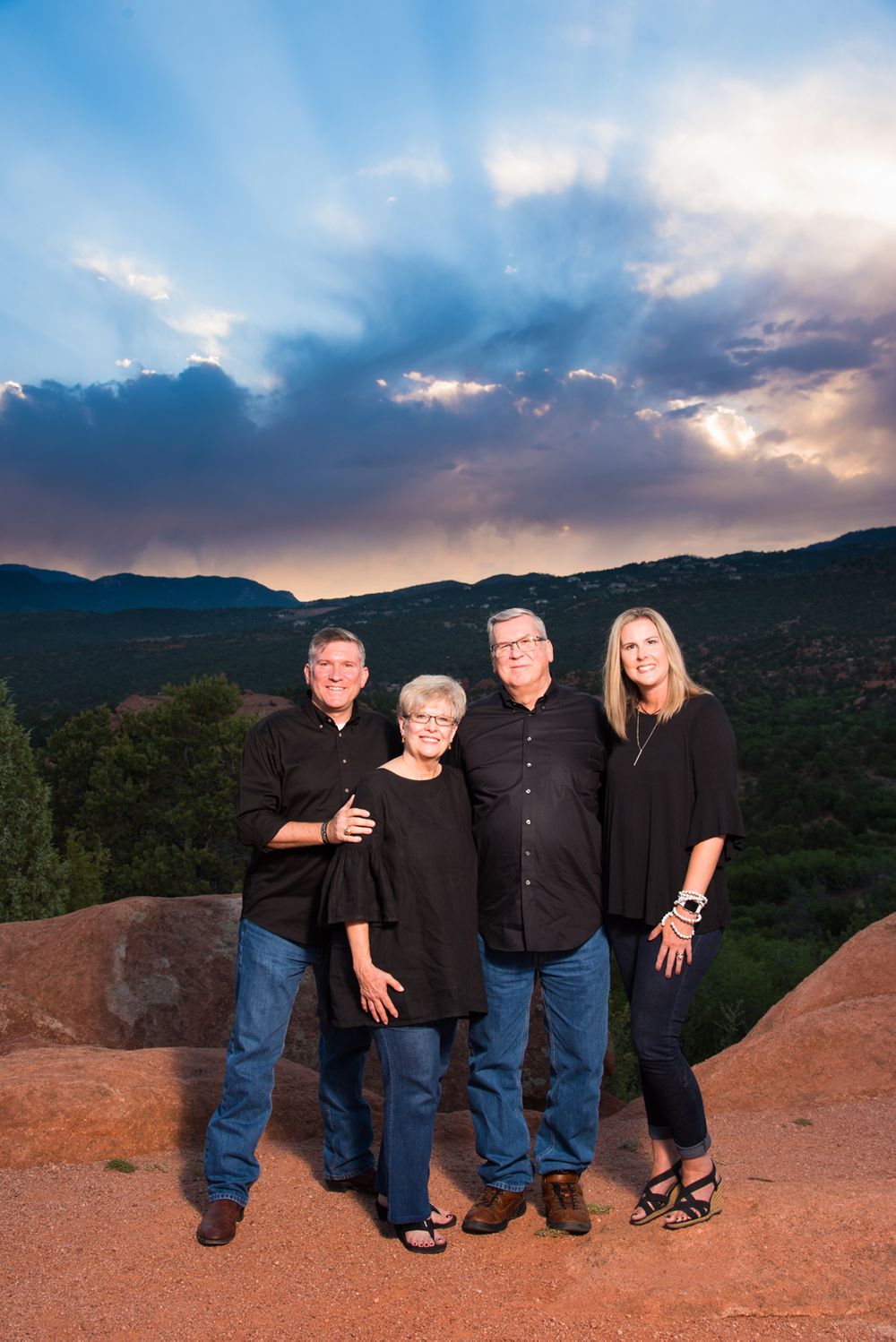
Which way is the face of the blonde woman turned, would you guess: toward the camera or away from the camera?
toward the camera

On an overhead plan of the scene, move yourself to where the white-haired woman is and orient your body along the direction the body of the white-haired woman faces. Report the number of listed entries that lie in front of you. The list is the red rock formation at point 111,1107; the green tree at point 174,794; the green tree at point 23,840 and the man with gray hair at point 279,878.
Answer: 0

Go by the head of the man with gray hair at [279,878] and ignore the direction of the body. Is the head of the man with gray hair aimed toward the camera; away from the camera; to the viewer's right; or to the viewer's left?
toward the camera

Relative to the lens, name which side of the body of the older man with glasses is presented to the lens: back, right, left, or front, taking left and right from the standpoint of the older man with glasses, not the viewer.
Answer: front

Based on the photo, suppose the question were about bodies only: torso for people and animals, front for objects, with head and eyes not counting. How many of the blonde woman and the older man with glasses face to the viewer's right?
0

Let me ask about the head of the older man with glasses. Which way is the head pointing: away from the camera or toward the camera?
toward the camera

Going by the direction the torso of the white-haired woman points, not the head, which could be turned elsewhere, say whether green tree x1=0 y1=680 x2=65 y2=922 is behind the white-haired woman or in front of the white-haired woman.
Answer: behind

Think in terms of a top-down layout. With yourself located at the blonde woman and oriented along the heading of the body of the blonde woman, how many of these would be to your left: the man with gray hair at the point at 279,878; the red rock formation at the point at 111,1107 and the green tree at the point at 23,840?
0

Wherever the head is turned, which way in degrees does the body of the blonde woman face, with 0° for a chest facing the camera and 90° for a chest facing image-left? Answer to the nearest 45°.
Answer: approximately 45°

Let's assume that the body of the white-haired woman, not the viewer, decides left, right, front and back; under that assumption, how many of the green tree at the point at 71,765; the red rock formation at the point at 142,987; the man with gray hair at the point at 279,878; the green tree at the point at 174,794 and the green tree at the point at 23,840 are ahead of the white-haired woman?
0

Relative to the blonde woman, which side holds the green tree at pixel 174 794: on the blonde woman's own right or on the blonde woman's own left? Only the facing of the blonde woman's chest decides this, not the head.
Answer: on the blonde woman's own right

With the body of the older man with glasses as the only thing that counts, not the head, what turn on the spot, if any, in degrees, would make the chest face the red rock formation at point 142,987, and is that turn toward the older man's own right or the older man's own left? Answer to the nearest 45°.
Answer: approximately 135° to the older man's own right

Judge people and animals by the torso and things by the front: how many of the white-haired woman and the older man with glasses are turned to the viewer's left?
0

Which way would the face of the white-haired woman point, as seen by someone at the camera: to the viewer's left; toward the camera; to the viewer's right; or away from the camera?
toward the camera

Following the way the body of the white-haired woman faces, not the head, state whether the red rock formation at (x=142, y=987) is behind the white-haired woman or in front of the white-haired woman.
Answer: behind

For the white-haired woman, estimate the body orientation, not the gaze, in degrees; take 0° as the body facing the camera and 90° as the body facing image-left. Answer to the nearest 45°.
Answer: approximately 315°

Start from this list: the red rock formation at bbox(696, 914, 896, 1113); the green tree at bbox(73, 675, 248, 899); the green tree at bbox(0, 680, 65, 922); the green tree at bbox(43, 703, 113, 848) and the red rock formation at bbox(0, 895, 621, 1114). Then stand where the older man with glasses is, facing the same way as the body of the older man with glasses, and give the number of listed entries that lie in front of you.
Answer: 0

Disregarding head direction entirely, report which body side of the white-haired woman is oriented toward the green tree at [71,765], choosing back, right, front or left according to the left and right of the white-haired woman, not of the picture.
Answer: back

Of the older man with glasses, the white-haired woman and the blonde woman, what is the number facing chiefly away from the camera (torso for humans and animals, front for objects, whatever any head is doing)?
0
